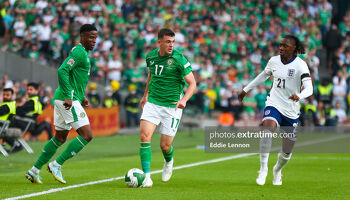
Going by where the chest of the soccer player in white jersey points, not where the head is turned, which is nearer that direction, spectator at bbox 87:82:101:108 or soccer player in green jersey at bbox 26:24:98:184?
the soccer player in green jersey

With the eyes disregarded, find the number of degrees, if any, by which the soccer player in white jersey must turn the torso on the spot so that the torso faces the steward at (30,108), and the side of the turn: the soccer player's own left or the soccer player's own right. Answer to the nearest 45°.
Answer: approximately 90° to the soccer player's own right

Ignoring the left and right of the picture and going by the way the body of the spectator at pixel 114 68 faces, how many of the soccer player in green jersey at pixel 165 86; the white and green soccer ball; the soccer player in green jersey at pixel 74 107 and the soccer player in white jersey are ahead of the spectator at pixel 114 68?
4

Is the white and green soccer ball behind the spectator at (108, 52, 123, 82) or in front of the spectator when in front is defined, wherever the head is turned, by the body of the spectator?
in front

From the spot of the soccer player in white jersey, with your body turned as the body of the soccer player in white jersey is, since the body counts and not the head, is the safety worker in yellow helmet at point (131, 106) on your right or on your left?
on your right

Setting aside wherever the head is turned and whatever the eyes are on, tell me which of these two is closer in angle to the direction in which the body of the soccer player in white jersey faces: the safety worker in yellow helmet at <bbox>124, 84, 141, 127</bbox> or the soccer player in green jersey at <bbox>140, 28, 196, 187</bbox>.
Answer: the soccer player in green jersey

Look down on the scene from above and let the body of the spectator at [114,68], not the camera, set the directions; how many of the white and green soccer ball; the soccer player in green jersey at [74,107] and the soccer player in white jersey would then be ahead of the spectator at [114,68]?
3

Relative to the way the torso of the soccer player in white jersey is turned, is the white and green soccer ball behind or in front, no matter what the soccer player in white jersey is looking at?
in front

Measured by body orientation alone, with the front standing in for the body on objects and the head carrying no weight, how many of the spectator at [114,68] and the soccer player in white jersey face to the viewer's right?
0

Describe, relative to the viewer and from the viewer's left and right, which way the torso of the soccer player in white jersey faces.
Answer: facing the viewer and to the left of the viewer

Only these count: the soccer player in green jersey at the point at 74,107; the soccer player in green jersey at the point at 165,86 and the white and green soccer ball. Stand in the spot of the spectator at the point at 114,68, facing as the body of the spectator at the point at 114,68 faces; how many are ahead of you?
3

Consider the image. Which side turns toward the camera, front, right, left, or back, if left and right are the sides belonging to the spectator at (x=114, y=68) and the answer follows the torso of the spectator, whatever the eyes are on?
front
